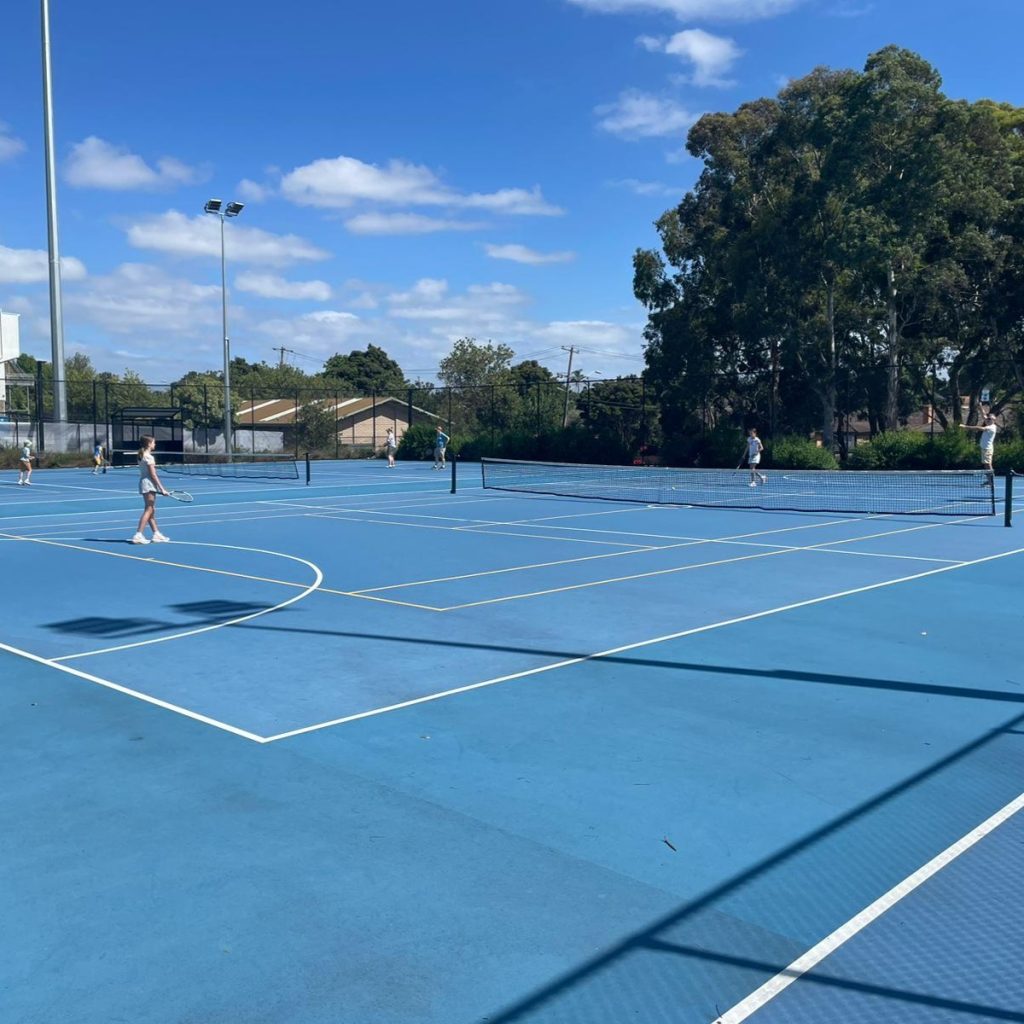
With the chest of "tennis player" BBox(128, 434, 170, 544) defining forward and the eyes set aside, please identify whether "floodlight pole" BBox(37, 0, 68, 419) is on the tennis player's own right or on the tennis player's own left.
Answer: on the tennis player's own left

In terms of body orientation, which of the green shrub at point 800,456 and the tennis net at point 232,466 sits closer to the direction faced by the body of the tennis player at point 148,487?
the green shrub

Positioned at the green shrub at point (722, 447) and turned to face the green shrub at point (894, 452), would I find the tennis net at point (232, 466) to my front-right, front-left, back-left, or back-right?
back-right

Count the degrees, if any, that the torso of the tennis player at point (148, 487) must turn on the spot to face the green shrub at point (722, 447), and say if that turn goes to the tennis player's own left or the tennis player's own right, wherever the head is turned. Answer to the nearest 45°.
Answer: approximately 45° to the tennis player's own left

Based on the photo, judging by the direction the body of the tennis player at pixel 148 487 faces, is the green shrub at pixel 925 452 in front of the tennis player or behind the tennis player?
in front

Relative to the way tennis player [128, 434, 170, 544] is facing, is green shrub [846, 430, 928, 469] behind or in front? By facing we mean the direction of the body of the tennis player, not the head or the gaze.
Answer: in front

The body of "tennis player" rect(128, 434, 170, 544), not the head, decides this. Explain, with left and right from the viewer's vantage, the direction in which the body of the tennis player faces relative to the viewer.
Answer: facing to the right of the viewer

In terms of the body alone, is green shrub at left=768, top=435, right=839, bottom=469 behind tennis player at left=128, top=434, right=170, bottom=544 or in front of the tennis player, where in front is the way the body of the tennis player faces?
in front

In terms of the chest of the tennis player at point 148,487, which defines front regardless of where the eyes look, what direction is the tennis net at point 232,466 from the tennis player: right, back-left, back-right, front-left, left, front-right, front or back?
left
